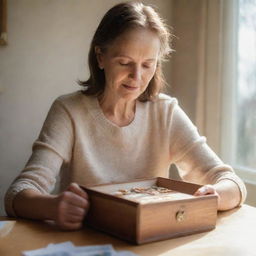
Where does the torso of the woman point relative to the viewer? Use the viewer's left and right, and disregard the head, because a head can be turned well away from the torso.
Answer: facing the viewer

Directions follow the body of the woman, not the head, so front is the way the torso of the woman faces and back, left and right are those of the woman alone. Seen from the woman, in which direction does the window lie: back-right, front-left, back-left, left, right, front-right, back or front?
back-left
